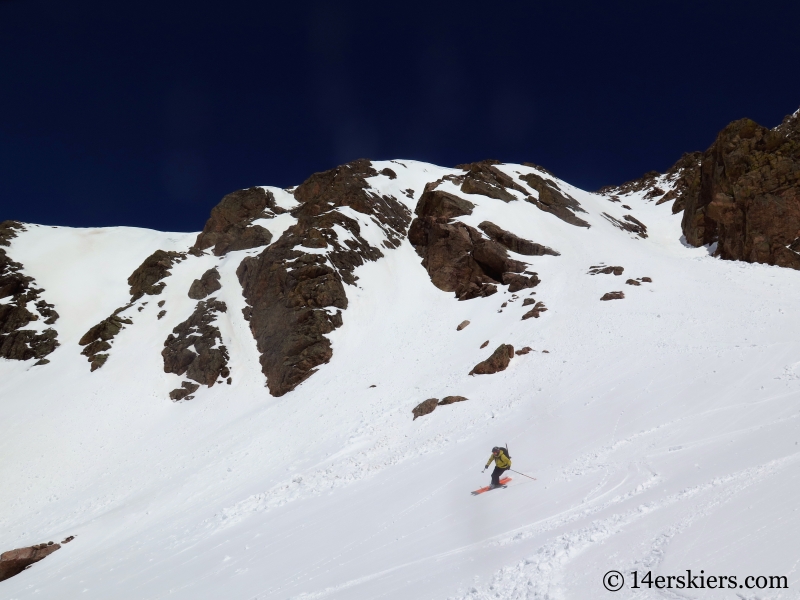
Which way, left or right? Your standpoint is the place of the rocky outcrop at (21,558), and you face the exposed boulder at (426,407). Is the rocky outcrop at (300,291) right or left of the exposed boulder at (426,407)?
left

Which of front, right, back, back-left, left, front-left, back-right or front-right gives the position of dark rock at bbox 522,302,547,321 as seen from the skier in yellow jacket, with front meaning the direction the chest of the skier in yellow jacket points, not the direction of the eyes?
back-right

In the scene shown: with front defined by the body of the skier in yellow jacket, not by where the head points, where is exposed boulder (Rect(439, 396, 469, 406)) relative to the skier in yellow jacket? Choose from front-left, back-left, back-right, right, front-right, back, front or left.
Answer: back-right

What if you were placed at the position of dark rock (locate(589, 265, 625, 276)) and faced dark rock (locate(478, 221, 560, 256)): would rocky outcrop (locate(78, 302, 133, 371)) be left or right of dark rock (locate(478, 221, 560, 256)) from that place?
left

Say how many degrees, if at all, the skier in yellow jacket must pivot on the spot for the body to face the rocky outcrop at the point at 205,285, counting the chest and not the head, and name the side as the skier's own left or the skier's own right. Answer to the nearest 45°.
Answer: approximately 90° to the skier's own right

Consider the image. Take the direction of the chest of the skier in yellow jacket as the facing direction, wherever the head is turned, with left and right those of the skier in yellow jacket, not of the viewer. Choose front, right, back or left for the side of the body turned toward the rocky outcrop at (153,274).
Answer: right

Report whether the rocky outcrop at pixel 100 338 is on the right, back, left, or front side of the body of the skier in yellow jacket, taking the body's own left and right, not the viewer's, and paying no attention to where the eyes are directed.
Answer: right

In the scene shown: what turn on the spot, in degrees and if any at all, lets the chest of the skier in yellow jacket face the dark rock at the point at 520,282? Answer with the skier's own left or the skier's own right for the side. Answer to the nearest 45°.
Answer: approximately 135° to the skier's own right

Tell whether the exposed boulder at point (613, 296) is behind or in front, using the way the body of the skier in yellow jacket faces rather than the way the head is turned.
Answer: behind

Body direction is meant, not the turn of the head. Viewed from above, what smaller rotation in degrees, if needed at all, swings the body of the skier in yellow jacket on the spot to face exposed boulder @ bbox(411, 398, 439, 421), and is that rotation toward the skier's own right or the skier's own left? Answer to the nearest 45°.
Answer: approximately 135° to the skier's own right
